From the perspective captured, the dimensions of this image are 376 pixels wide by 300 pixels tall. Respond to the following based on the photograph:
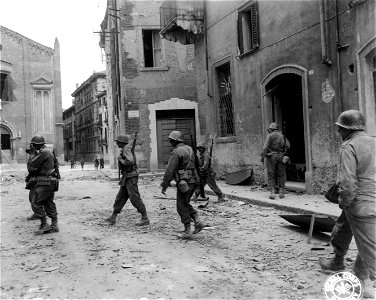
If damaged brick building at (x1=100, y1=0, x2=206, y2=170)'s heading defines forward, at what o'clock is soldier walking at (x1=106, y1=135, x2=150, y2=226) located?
The soldier walking is roughly at 12 o'clock from the damaged brick building.

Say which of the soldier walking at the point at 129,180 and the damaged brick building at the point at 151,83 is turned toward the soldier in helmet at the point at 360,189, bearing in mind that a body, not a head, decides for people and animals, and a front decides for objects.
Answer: the damaged brick building

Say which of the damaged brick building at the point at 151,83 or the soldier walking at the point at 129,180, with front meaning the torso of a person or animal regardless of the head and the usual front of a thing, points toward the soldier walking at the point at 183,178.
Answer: the damaged brick building

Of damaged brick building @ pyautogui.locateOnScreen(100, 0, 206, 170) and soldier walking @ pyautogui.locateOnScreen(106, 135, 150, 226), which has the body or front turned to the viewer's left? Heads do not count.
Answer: the soldier walking

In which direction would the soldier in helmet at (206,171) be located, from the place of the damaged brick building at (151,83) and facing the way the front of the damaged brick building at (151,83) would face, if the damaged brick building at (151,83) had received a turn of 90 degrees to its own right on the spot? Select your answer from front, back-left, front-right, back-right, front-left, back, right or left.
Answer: left

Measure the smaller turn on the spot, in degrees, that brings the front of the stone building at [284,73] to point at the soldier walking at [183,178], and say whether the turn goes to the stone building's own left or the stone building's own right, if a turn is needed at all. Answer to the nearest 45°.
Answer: approximately 45° to the stone building's own left

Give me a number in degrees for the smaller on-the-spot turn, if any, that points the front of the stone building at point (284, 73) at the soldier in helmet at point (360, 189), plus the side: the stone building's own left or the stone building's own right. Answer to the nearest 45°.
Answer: approximately 45° to the stone building's own left

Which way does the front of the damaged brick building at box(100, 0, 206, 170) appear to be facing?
toward the camera

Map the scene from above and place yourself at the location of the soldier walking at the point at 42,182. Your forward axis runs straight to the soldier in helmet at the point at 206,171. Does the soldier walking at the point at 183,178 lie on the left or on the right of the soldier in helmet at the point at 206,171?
right

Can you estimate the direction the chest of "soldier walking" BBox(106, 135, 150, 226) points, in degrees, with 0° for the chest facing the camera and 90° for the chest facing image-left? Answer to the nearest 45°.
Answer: approximately 90°

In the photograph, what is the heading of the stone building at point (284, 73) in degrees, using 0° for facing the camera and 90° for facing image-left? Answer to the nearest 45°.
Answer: approximately 45°

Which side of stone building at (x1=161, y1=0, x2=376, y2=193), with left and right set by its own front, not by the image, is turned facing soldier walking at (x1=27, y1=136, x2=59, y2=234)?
front

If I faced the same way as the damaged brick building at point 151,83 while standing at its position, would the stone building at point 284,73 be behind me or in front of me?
in front

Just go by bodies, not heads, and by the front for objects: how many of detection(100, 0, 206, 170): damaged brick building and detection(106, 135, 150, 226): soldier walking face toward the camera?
1
